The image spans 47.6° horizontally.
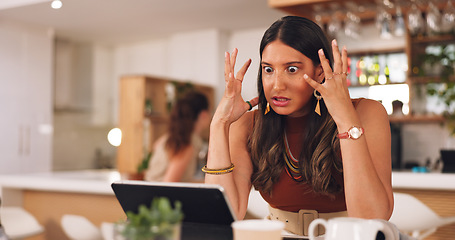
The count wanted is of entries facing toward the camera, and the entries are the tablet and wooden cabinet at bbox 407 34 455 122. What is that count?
1

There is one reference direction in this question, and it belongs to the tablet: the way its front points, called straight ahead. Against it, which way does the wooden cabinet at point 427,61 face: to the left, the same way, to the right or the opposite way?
the opposite way

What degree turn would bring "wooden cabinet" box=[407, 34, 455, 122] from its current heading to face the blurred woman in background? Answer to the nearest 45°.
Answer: approximately 45° to its right

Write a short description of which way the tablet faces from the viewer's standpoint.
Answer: facing away from the viewer and to the right of the viewer

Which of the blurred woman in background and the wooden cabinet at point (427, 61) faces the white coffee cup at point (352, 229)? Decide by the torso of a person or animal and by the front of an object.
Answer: the wooden cabinet

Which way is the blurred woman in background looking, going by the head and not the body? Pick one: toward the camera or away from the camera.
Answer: away from the camera

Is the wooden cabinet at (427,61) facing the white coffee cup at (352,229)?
yes
